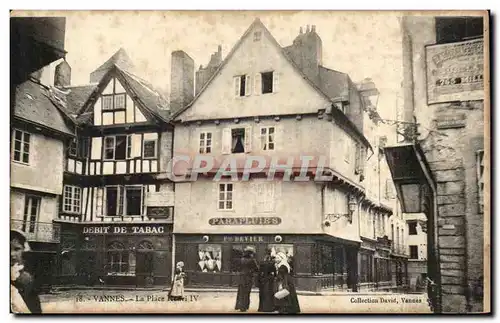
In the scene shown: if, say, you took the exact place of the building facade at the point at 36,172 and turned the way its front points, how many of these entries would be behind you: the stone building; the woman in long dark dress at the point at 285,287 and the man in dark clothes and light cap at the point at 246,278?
0

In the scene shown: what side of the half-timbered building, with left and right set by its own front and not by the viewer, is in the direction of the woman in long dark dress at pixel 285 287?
left

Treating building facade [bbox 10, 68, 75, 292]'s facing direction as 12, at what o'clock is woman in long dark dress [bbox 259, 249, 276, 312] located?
The woman in long dark dress is roughly at 11 o'clock from the building facade.

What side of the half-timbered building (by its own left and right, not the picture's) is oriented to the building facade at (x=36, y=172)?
right

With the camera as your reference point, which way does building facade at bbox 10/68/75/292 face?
facing the viewer and to the right of the viewer

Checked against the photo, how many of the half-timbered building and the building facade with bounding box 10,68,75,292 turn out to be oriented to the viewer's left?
0

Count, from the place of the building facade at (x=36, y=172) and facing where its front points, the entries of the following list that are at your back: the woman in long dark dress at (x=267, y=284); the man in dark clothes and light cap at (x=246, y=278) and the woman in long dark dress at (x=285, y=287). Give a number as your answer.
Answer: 0

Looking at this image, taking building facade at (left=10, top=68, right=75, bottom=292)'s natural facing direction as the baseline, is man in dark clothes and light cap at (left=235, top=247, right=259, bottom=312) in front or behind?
in front

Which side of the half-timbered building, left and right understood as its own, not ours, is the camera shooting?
front

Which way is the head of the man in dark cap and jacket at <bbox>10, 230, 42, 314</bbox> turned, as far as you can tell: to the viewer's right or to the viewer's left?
to the viewer's right
